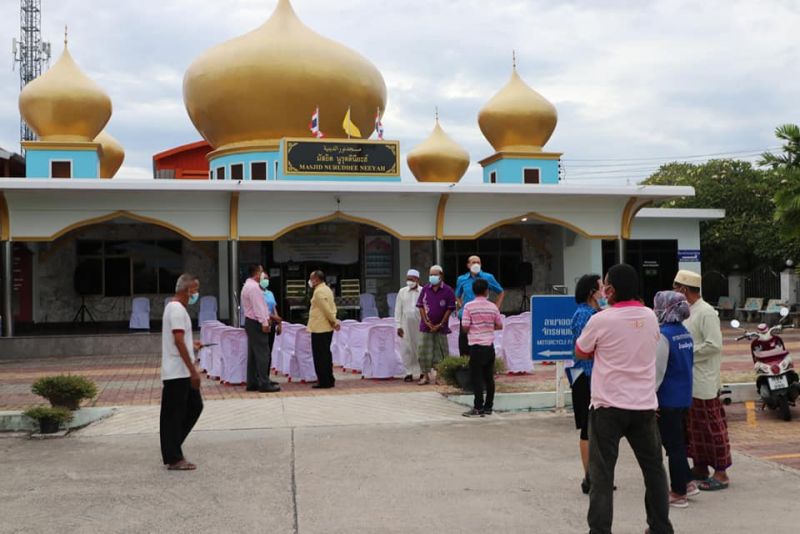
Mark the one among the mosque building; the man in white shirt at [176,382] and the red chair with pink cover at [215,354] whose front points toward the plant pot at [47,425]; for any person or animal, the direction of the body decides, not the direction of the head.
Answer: the mosque building

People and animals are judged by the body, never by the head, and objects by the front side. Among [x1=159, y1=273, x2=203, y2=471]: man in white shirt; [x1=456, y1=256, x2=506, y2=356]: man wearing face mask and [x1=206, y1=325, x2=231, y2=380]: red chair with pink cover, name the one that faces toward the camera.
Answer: the man wearing face mask

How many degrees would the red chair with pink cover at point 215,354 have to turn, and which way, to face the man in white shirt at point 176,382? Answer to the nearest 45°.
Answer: approximately 180°

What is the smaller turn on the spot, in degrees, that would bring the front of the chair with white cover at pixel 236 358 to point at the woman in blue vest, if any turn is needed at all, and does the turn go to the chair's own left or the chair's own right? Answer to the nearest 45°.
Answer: approximately 180°

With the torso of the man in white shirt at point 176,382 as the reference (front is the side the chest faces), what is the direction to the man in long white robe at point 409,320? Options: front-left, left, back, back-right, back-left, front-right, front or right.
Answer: front-left

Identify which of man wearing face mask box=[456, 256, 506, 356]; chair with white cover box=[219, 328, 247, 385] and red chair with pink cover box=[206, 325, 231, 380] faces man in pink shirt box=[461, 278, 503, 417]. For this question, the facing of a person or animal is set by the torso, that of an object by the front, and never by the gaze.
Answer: the man wearing face mask

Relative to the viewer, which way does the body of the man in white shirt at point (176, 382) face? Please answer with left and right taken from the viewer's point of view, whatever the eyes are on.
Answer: facing to the right of the viewer

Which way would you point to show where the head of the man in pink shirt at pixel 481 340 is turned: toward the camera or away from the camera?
away from the camera

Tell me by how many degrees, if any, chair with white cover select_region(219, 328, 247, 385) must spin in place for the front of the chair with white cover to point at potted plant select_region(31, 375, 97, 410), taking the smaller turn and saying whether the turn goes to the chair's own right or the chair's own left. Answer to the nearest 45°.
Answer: approximately 135° to the chair's own left

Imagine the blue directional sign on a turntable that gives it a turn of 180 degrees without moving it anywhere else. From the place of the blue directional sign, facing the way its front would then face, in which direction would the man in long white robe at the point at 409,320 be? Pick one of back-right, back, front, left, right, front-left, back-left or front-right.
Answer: front-left

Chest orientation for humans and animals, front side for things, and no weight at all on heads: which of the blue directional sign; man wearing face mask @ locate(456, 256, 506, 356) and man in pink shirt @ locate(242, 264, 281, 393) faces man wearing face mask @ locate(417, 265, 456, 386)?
the man in pink shirt

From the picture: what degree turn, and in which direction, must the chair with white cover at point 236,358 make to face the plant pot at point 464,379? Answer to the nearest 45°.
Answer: approximately 135° to its right

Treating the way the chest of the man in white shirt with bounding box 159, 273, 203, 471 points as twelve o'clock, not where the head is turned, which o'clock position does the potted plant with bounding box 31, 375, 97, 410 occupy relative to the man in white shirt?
The potted plant is roughly at 8 o'clock from the man in white shirt.

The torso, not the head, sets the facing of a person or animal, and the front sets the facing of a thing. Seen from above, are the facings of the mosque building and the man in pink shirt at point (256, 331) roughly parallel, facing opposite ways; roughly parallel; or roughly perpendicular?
roughly perpendicular
